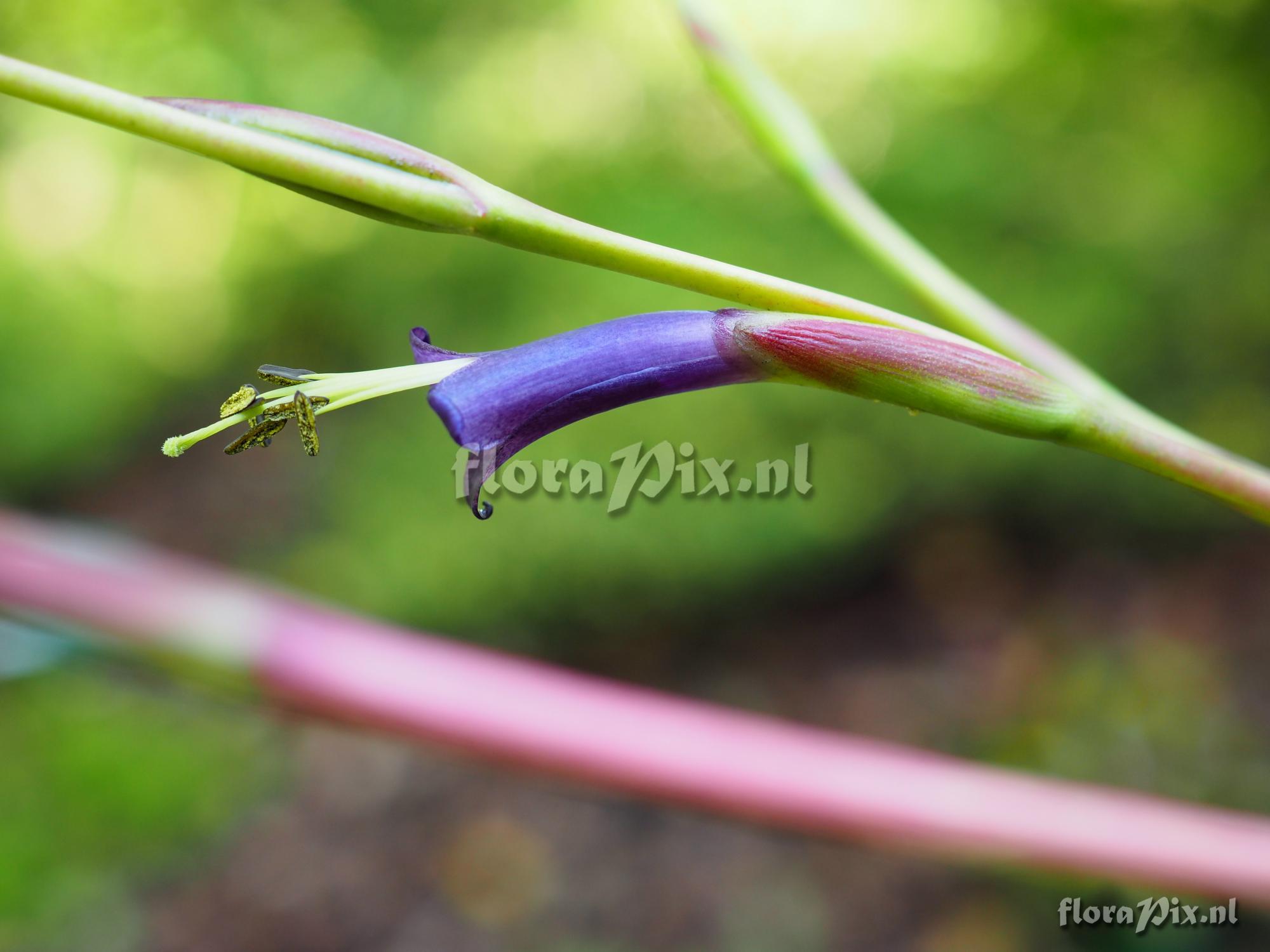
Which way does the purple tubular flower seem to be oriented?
to the viewer's left
